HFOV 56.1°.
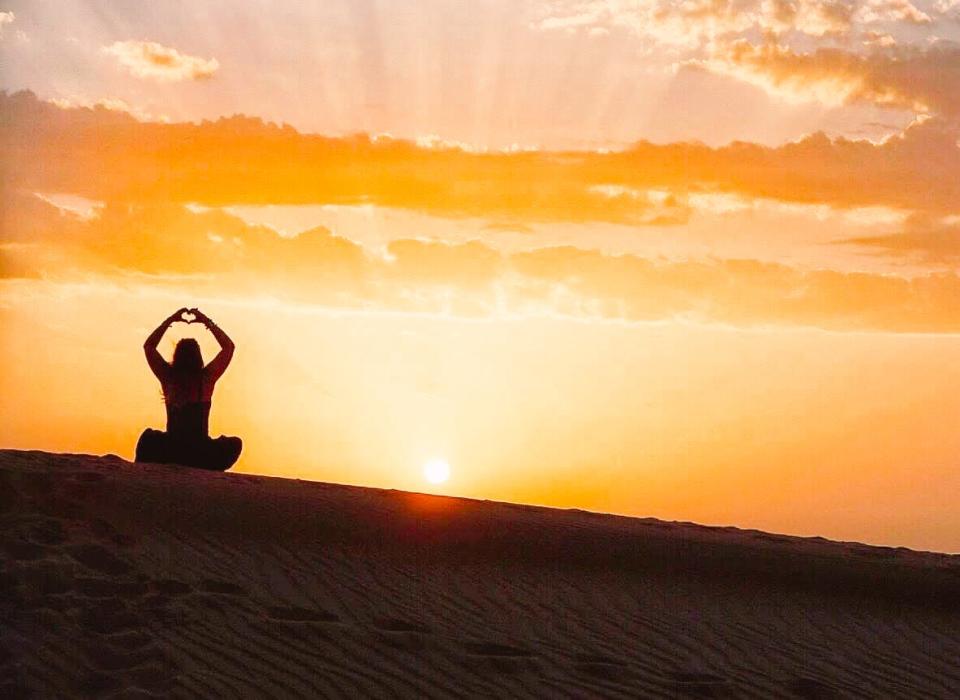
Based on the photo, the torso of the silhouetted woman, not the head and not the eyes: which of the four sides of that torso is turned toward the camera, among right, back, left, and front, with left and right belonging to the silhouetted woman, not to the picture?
back
